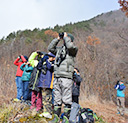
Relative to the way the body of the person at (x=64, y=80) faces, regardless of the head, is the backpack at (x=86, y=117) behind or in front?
behind

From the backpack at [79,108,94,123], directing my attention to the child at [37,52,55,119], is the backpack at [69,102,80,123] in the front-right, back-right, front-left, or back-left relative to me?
front-left

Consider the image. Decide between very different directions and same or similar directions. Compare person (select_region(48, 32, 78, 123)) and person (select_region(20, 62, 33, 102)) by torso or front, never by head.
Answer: same or similar directions
